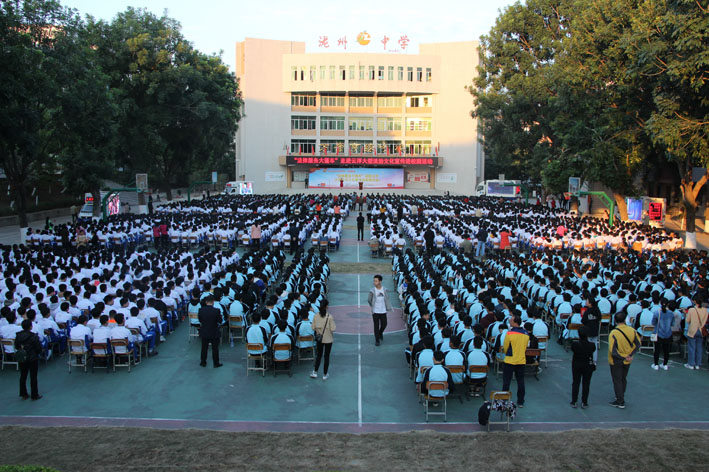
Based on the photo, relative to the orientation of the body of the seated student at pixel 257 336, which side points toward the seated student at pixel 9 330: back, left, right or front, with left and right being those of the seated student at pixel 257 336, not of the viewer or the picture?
left

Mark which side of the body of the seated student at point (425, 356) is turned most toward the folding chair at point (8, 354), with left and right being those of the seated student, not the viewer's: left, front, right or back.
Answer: left

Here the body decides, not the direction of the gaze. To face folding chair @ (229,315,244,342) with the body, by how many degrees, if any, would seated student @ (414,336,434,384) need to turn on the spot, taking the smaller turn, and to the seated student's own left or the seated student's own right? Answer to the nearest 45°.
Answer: approximately 45° to the seated student's own left

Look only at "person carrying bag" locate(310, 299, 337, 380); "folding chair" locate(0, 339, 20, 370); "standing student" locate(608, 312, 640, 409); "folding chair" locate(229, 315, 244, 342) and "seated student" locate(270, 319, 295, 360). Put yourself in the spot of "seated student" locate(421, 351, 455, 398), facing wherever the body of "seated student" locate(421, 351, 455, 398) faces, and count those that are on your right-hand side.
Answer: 1

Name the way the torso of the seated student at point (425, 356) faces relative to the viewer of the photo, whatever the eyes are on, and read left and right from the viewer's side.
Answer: facing away from the viewer

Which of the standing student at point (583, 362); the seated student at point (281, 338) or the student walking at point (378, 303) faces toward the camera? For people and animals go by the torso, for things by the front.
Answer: the student walking at point (378, 303)

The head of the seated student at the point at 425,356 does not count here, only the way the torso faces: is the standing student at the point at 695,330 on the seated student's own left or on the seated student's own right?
on the seated student's own right

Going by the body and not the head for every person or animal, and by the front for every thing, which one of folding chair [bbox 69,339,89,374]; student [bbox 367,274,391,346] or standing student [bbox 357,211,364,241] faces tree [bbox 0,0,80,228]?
the folding chair

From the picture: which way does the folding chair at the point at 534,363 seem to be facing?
away from the camera

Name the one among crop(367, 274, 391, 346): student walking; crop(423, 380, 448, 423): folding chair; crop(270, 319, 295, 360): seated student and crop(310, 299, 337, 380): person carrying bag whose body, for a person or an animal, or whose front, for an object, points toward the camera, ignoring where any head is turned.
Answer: the student walking

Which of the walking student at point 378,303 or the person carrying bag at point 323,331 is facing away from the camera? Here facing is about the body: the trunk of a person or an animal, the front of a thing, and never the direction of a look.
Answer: the person carrying bag

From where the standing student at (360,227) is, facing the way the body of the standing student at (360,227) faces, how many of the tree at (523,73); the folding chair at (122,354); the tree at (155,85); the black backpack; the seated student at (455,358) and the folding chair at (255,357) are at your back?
4

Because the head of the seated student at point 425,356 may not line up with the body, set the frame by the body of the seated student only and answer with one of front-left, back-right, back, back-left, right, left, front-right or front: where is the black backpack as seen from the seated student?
back-right

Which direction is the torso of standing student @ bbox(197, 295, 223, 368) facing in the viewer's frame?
away from the camera

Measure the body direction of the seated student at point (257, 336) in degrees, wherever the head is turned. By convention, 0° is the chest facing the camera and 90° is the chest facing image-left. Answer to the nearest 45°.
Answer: approximately 180°

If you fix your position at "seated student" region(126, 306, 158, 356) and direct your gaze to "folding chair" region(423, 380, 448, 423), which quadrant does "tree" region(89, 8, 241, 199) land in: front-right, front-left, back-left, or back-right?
back-left
